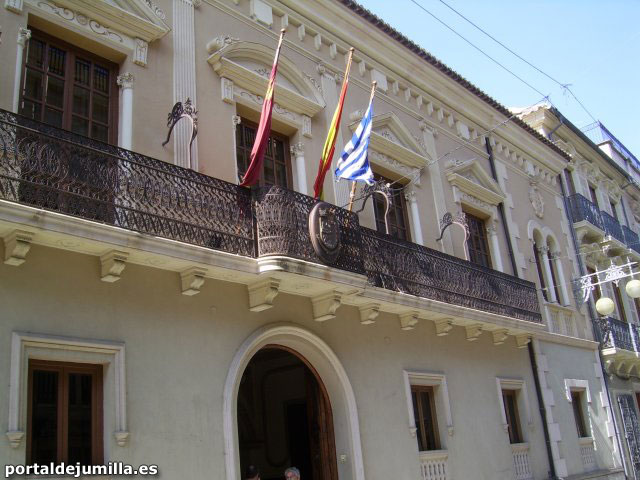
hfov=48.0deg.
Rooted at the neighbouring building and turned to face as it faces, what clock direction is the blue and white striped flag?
The blue and white striped flag is roughly at 2 o'clock from the neighbouring building.

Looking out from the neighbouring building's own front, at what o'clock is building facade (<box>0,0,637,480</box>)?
The building facade is roughly at 2 o'clock from the neighbouring building.

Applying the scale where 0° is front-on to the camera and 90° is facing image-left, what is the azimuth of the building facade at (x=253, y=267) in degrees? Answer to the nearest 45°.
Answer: approximately 315°

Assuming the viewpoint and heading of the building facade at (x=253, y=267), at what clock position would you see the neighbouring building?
The neighbouring building is roughly at 9 o'clock from the building facade.
